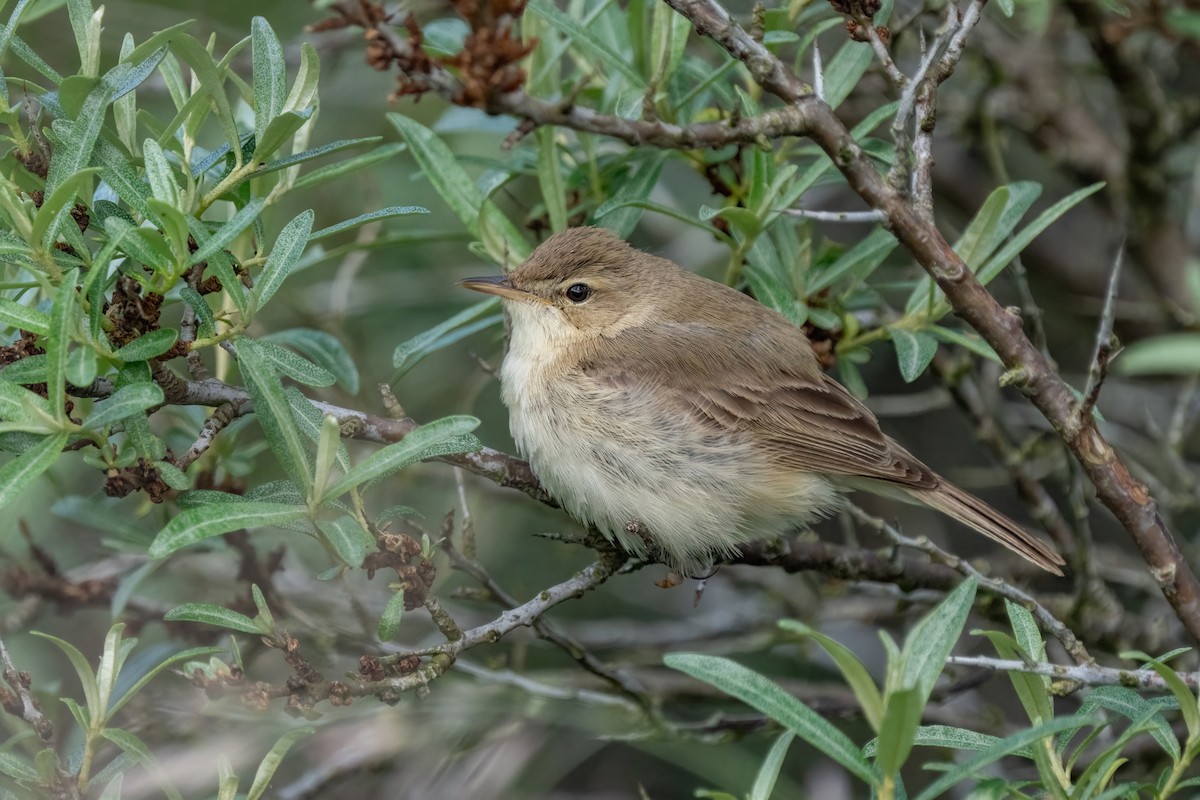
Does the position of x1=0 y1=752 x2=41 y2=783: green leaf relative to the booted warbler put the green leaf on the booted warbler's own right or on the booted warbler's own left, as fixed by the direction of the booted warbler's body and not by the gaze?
on the booted warbler's own left

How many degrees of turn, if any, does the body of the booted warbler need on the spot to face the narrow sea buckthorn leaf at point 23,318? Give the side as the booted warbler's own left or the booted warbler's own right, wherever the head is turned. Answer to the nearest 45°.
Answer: approximately 45° to the booted warbler's own left

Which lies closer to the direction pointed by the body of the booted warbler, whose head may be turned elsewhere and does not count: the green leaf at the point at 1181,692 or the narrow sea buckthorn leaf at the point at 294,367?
the narrow sea buckthorn leaf

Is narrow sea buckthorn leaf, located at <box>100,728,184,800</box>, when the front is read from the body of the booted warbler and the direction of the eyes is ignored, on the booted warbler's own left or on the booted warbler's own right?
on the booted warbler's own left

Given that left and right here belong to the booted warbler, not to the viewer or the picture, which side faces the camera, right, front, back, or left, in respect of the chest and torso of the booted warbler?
left

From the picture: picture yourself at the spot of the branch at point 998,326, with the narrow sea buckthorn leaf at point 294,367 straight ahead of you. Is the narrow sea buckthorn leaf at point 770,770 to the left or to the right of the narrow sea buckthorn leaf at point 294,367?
left
